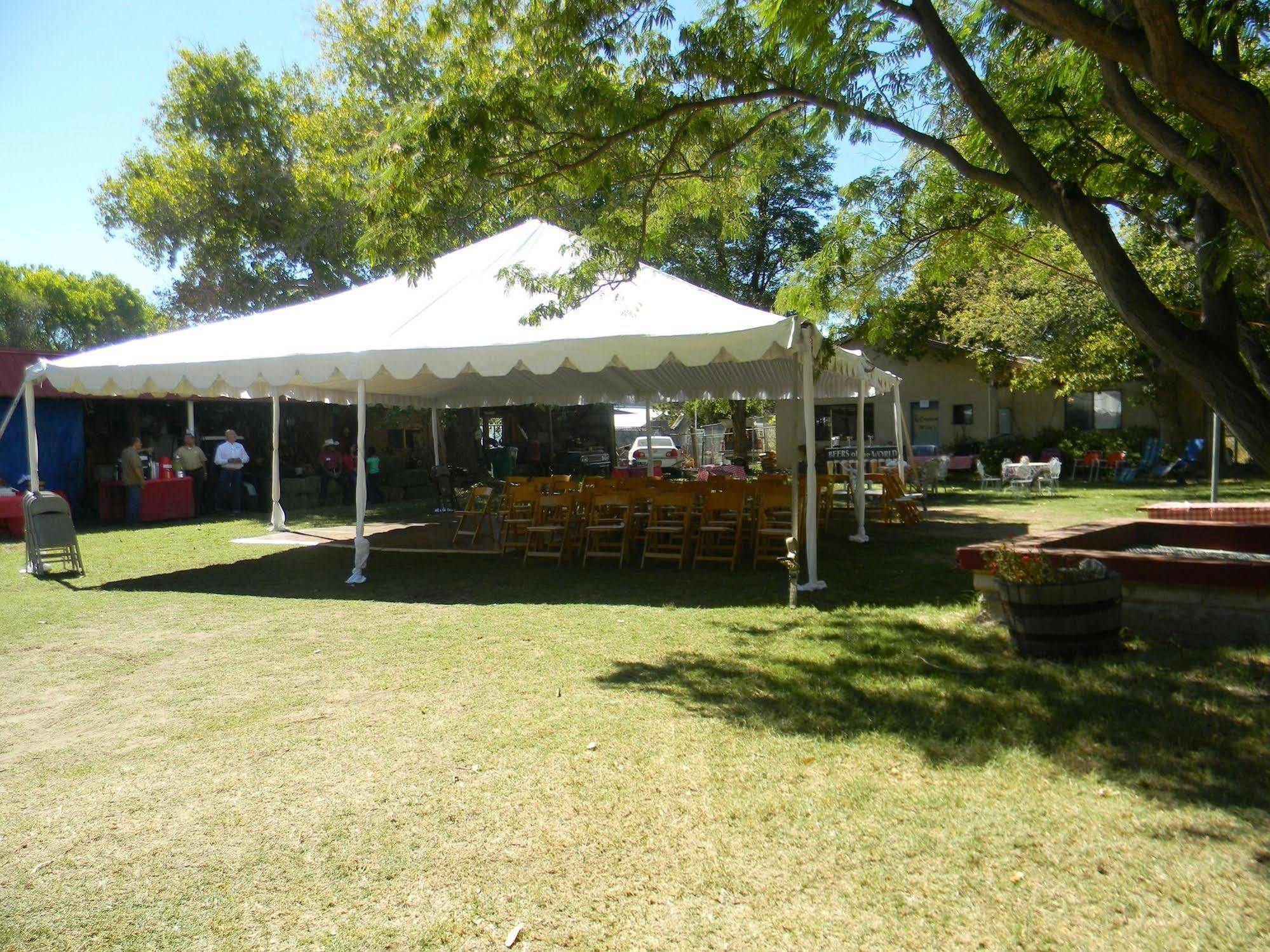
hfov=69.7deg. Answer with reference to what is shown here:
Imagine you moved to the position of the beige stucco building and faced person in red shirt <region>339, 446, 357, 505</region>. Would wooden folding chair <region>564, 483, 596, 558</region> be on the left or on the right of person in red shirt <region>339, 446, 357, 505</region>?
left

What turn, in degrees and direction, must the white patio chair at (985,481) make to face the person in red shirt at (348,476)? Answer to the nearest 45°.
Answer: approximately 135° to its right

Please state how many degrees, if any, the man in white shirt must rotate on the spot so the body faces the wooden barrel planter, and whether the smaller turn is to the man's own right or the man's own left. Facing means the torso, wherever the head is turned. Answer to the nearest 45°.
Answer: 0° — they already face it

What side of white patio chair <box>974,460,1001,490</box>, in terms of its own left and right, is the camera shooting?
right

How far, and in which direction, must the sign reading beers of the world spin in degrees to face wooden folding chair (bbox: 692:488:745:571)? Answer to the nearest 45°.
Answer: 0° — it already faces it

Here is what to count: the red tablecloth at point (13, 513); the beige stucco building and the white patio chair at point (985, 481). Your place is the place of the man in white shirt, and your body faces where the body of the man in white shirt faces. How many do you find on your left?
2
